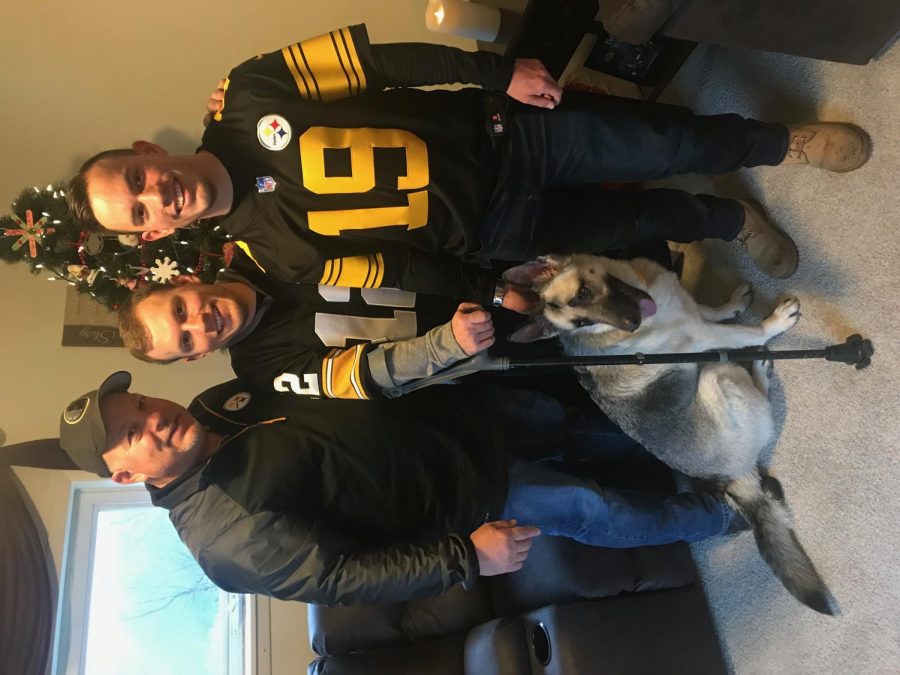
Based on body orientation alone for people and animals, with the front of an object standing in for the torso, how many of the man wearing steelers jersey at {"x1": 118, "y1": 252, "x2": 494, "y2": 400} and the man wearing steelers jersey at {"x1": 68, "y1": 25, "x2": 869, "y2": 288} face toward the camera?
2

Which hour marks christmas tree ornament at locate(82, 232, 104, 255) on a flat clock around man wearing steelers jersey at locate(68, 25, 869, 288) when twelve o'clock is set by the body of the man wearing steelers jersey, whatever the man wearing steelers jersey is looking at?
The christmas tree ornament is roughly at 4 o'clock from the man wearing steelers jersey.

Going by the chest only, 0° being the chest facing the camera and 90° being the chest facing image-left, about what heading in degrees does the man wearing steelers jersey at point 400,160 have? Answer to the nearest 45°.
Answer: approximately 0°

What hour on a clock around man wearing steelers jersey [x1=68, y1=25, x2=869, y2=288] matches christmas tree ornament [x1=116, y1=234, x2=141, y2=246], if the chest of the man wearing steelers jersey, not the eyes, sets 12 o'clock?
The christmas tree ornament is roughly at 4 o'clock from the man wearing steelers jersey.

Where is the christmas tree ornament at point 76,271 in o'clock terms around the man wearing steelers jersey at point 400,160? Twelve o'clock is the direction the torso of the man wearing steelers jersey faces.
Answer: The christmas tree ornament is roughly at 4 o'clock from the man wearing steelers jersey.

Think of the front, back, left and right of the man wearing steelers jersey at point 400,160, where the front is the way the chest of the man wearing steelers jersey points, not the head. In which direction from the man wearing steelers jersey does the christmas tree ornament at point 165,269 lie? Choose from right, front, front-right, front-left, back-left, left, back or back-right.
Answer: back-right
